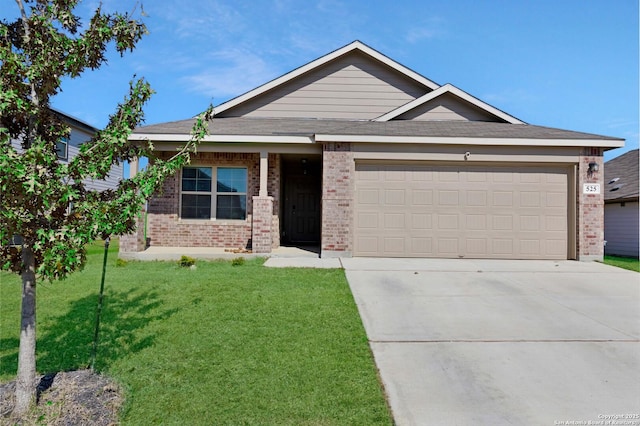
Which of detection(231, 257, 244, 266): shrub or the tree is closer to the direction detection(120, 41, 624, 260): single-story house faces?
the tree

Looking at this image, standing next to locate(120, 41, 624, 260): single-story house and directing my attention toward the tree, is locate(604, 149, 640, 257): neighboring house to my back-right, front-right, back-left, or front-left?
back-left

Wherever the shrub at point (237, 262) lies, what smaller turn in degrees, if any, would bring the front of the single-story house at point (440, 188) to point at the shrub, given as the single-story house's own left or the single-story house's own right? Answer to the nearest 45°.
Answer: approximately 90° to the single-story house's own right

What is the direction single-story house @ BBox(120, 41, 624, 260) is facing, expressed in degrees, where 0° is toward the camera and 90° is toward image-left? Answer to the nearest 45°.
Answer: approximately 0°

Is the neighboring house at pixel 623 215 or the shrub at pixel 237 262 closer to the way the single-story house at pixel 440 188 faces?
the shrub

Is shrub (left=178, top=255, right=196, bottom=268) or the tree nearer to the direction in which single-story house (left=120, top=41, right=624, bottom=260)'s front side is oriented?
the tree

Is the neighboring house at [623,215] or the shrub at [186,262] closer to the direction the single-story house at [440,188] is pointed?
the shrub

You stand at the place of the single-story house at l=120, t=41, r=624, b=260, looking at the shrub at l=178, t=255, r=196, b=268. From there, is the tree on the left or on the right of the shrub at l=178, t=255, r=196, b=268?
left

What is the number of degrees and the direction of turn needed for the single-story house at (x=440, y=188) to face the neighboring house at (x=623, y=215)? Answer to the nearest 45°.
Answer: approximately 135° to its left

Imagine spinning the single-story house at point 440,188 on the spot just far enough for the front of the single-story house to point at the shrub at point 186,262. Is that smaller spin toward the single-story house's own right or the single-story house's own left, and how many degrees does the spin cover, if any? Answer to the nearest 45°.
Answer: approximately 90° to the single-story house's own right

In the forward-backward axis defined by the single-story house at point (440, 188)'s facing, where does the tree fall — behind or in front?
in front
